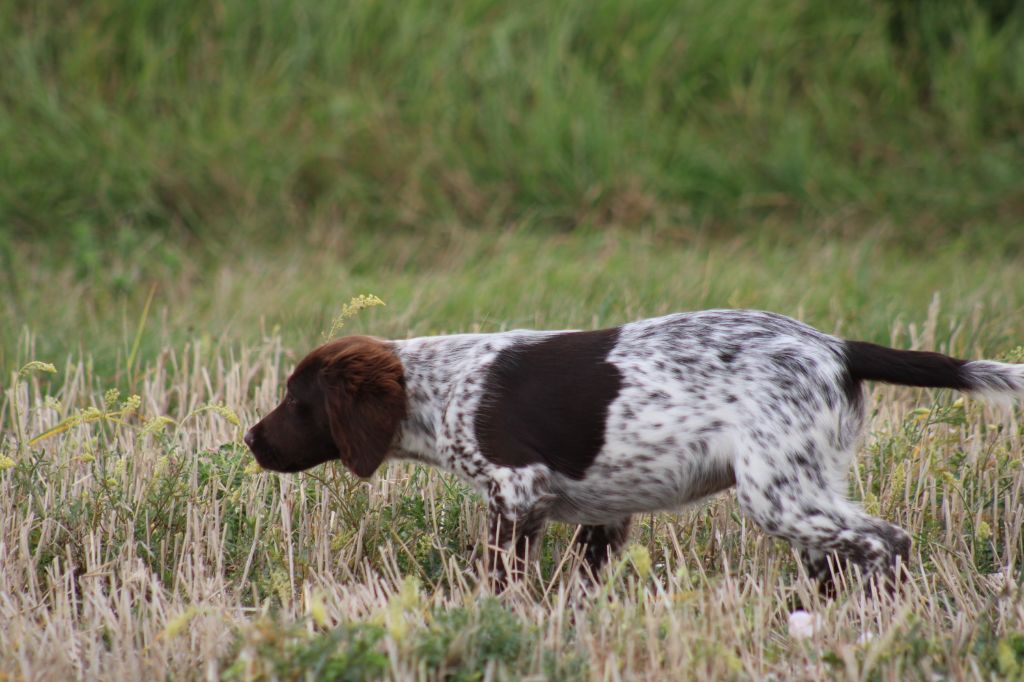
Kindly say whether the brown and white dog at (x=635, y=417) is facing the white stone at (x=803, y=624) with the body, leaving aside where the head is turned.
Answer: no

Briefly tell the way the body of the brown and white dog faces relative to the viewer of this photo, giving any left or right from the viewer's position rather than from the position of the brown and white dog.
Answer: facing to the left of the viewer
